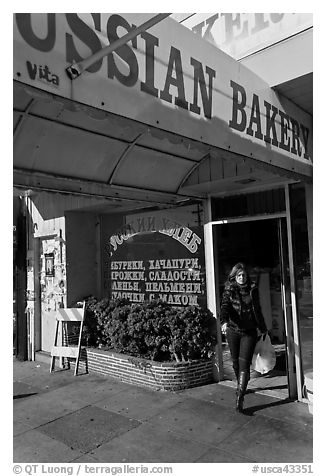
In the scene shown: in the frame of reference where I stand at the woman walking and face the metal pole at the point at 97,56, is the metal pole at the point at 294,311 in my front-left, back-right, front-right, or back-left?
back-left

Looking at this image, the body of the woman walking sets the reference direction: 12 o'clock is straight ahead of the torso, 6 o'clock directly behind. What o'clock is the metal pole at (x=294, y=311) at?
The metal pole is roughly at 8 o'clock from the woman walking.

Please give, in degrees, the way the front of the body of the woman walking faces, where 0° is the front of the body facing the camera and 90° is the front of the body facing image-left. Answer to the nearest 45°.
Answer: approximately 0°

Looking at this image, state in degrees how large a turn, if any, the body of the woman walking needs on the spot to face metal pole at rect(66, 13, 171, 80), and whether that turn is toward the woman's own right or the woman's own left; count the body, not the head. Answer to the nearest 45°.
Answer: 0° — they already face it

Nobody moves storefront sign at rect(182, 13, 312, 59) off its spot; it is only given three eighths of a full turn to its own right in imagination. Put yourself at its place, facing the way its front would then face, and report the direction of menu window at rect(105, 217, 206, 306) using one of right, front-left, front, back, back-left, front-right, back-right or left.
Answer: front-left

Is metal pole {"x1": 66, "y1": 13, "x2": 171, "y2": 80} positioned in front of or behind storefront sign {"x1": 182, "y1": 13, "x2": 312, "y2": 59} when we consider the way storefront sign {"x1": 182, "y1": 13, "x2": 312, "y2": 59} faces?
in front
